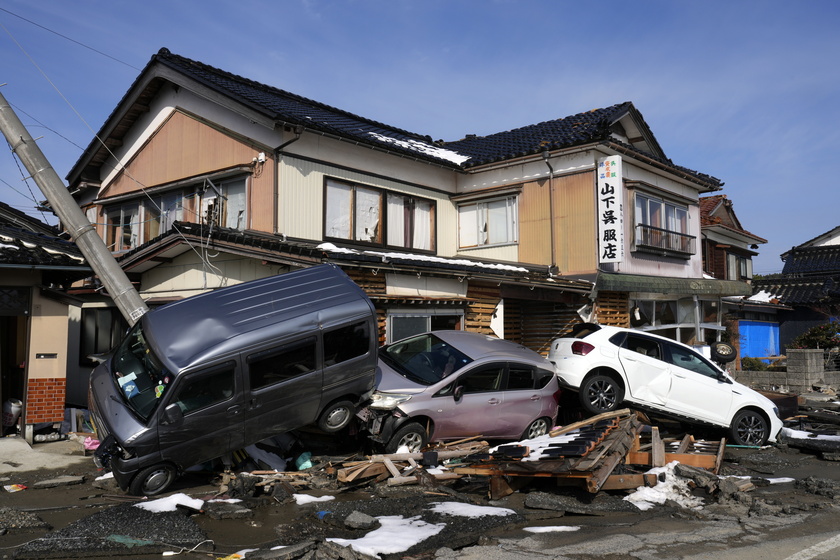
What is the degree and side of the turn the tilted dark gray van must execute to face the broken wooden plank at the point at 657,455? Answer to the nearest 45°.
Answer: approximately 135° to its left

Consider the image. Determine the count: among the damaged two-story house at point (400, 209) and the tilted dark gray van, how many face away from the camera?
0

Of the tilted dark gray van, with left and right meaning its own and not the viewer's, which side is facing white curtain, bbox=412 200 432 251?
back

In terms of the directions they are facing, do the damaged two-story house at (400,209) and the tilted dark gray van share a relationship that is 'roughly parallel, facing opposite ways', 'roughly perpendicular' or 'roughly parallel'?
roughly perpendicular

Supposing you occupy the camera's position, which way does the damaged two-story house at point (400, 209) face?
facing the viewer and to the right of the viewer

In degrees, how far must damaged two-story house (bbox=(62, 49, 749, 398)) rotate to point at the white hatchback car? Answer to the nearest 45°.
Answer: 0° — it already faces it

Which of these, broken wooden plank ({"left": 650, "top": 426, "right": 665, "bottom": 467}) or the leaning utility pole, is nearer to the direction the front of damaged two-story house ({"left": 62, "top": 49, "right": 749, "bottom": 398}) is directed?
the broken wooden plank

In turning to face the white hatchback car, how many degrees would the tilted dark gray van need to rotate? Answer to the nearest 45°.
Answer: approximately 135° to its left

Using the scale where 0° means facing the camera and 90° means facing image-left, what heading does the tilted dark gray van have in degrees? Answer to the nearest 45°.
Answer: approximately 45°

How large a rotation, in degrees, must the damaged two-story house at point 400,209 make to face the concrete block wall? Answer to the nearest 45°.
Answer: approximately 45° to its left

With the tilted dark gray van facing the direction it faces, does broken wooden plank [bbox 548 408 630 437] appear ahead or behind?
behind

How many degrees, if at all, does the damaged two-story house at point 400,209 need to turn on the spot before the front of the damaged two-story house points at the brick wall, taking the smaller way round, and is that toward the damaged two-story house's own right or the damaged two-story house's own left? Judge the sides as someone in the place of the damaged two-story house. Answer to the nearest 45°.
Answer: approximately 90° to the damaged two-story house's own right

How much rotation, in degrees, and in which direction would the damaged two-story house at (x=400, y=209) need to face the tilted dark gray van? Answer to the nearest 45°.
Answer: approximately 45° to its right
